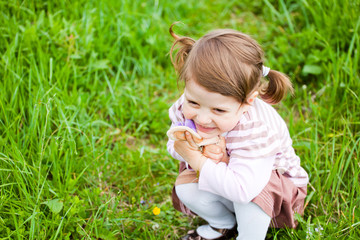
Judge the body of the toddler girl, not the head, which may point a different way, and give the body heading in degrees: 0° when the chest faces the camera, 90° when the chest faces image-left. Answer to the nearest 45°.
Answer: approximately 45°

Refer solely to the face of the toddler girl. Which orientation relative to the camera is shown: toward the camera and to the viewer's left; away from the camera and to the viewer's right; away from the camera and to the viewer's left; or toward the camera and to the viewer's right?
toward the camera and to the viewer's left
